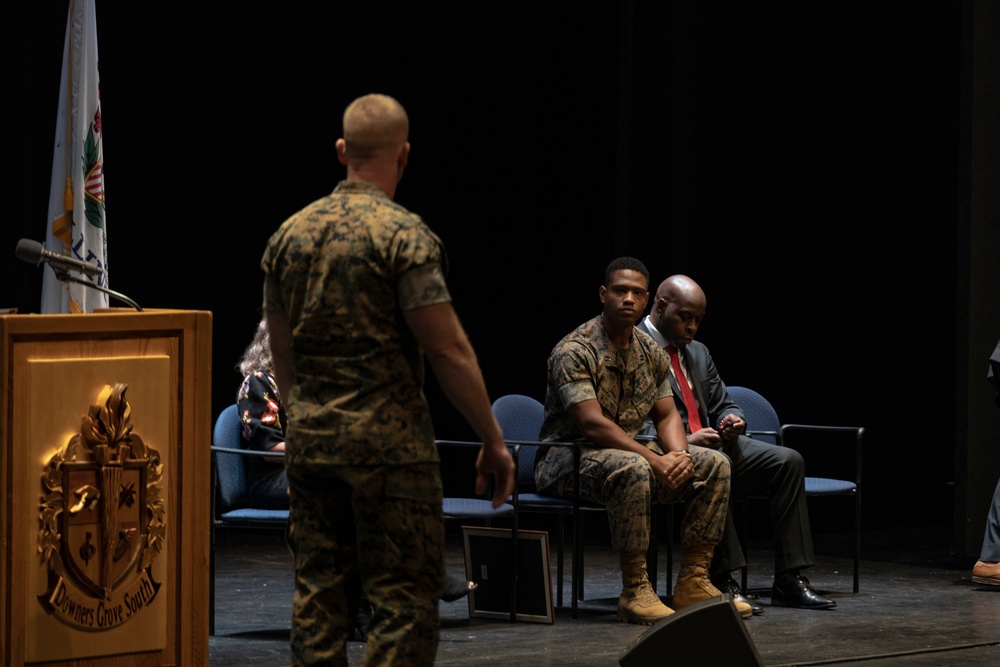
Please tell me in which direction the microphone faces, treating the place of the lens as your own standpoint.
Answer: facing to the left of the viewer

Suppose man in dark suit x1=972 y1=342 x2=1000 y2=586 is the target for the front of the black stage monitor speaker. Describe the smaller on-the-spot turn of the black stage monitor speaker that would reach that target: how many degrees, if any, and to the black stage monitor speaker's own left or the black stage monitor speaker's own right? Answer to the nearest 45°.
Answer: approximately 90° to the black stage monitor speaker's own right

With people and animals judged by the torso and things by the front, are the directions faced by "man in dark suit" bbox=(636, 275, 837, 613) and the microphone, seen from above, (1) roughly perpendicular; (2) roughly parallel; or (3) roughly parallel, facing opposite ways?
roughly perpendicular
